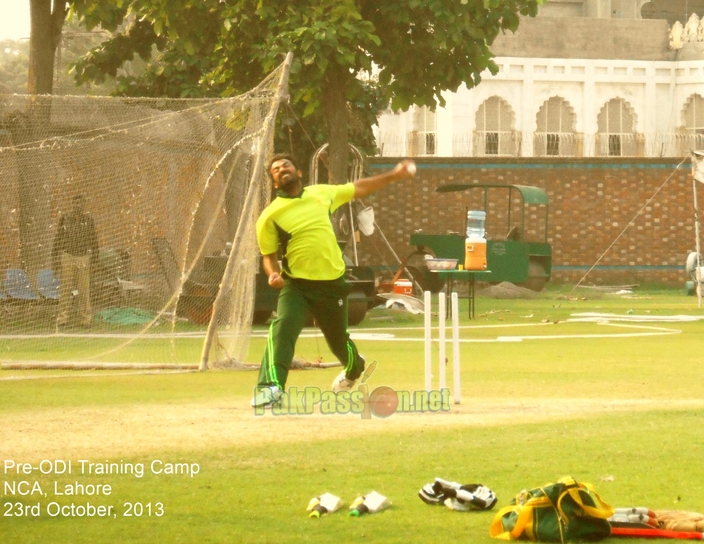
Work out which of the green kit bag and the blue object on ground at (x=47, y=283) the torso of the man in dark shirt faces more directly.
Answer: the green kit bag

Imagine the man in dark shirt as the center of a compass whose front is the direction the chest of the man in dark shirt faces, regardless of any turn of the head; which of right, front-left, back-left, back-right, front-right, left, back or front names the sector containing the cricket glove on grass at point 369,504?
front

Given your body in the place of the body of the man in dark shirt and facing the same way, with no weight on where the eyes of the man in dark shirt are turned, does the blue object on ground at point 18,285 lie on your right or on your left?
on your right

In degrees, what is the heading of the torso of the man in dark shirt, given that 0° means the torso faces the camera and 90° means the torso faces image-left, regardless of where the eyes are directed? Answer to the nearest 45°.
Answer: approximately 0°

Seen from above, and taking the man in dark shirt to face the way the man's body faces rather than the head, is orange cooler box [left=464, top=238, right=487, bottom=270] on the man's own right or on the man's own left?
on the man's own left

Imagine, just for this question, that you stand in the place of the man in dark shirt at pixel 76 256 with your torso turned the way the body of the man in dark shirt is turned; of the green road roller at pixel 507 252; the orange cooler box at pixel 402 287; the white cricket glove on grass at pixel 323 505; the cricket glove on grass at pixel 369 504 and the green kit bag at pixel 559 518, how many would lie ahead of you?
3

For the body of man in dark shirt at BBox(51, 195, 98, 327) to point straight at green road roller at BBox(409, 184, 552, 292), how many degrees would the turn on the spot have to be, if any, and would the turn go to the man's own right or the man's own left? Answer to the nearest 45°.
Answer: approximately 135° to the man's own left

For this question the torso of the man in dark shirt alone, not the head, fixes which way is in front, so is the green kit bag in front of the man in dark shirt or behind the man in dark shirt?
in front

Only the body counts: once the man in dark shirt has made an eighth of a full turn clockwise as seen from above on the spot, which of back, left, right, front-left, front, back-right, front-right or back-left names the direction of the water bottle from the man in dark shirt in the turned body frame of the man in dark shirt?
back

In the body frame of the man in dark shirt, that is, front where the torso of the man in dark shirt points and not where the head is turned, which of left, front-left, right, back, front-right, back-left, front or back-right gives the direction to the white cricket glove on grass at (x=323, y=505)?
front

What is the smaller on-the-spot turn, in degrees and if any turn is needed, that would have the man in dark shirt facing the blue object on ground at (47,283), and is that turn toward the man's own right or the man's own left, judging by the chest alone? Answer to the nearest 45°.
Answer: approximately 90° to the man's own right

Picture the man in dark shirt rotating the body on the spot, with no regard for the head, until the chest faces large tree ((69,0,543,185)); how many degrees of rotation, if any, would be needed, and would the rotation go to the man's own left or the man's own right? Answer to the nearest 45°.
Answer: approximately 135° to the man's own left

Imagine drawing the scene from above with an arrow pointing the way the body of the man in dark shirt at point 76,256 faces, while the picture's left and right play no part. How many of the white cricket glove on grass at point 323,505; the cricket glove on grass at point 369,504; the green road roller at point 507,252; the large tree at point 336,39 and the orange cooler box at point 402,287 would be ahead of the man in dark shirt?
2

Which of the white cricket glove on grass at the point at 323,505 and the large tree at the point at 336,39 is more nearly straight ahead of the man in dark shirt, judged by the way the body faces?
the white cricket glove on grass
